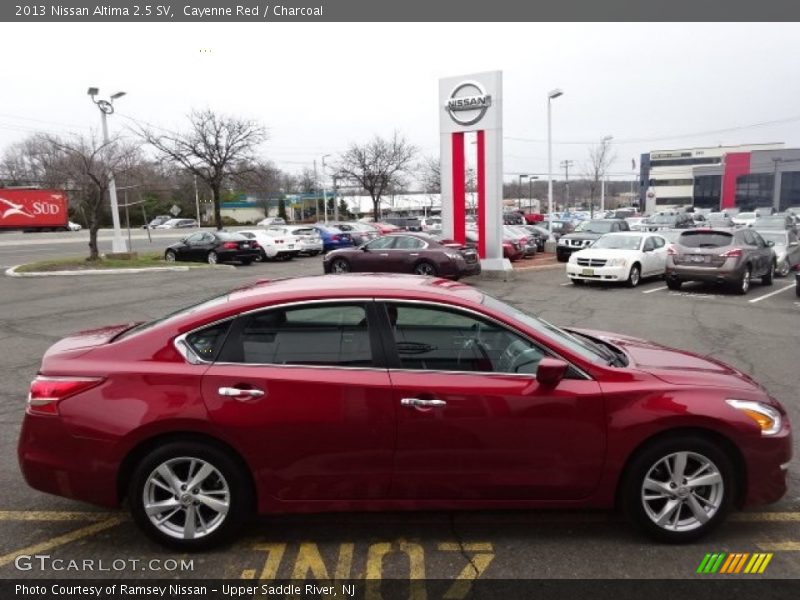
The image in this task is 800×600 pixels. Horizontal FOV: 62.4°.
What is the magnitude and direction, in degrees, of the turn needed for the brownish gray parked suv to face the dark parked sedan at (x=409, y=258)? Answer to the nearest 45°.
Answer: approximately 135° to its left

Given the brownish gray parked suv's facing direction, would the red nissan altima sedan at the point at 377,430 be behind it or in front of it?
behind

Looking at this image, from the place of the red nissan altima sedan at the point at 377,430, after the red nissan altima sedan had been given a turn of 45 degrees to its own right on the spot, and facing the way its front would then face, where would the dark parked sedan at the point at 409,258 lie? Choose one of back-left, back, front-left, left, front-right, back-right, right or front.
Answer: back-left

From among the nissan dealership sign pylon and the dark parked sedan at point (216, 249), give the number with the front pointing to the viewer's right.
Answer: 0

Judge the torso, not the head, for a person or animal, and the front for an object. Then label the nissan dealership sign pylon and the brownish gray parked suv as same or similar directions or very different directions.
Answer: very different directions

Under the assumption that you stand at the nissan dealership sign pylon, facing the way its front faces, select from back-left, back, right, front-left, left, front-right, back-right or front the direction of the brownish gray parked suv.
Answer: left

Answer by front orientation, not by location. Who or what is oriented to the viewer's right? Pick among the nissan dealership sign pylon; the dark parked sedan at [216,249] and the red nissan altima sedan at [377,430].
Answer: the red nissan altima sedan

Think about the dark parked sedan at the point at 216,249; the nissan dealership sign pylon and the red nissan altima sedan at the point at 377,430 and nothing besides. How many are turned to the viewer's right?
1

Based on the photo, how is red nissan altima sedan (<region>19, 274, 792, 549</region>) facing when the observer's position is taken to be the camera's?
facing to the right of the viewer

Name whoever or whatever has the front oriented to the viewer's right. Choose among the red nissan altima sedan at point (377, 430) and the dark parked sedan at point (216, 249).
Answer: the red nissan altima sedan

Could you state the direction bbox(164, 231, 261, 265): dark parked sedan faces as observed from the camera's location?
facing away from the viewer and to the left of the viewer

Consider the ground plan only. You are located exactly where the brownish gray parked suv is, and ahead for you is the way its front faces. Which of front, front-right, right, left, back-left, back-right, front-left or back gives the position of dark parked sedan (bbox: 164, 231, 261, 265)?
back-left

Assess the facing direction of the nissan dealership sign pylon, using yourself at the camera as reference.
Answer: facing the viewer and to the left of the viewer
